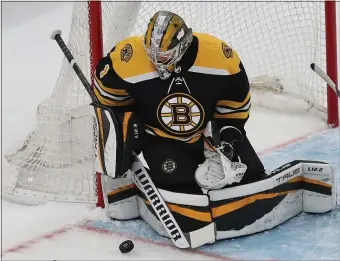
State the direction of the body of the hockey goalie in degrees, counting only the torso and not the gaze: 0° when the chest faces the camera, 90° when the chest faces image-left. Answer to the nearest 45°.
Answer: approximately 0°

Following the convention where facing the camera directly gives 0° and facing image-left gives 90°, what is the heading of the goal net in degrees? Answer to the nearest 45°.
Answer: approximately 315°
